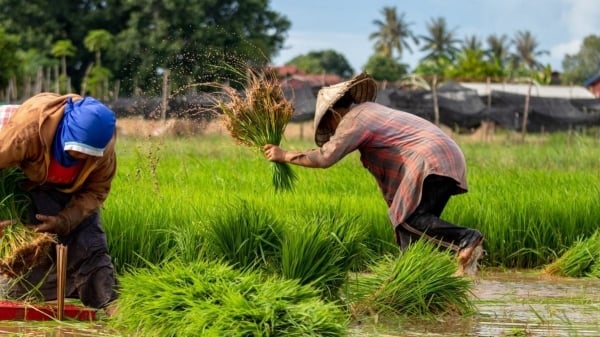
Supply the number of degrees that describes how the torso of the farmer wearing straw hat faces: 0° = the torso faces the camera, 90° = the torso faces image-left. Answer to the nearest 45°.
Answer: approximately 90°

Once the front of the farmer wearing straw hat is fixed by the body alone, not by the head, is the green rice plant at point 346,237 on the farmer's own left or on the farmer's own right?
on the farmer's own left

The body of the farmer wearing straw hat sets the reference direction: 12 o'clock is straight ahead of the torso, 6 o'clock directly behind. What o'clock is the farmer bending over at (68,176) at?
The farmer bending over is roughly at 11 o'clock from the farmer wearing straw hat.

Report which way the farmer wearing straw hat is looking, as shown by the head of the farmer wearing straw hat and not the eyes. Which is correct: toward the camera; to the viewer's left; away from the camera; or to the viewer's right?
to the viewer's left

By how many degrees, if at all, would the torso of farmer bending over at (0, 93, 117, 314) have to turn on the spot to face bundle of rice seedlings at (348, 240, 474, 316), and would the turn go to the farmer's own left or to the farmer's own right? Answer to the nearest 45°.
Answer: approximately 90° to the farmer's own left

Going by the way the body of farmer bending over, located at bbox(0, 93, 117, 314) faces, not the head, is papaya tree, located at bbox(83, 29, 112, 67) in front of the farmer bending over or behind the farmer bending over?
behind

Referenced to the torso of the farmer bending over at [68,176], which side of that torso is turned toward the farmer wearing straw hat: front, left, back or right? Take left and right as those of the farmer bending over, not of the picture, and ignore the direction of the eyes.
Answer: left

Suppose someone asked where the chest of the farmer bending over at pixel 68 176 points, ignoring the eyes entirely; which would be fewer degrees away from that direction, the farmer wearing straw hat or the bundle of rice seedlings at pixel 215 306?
the bundle of rice seedlings

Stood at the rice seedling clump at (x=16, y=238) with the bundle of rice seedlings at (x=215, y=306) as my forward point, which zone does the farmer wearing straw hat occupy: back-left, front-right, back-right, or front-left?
front-left

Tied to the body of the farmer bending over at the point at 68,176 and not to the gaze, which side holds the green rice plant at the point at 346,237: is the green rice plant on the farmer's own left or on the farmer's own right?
on the farmer's own left

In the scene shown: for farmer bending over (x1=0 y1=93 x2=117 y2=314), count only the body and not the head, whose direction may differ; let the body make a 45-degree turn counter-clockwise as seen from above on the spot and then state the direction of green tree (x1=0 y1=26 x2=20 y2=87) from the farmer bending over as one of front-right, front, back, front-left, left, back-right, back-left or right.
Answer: back-left

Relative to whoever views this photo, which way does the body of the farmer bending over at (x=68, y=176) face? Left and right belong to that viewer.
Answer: facing the viewer

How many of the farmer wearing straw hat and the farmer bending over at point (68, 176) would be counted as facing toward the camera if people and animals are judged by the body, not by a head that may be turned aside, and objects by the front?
1
